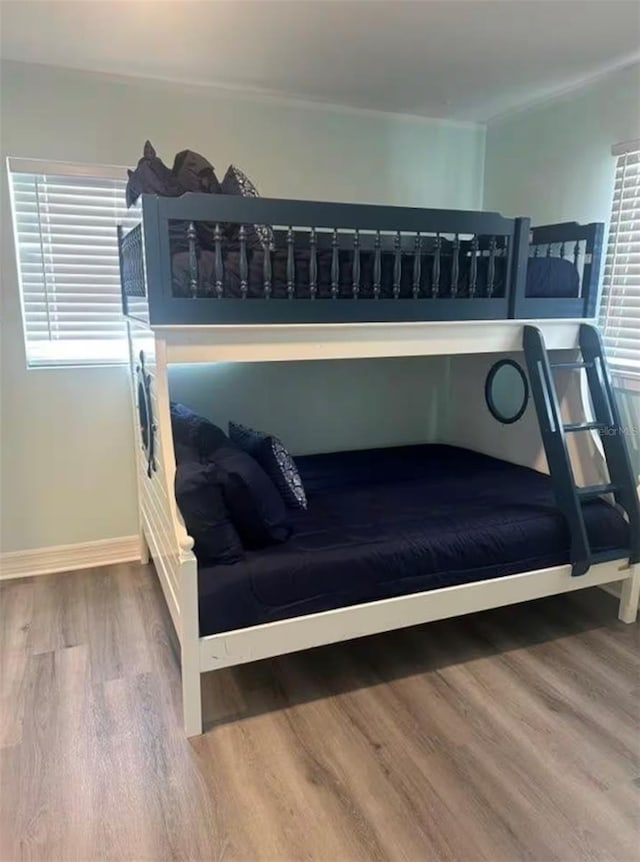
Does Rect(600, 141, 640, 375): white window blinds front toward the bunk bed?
yes

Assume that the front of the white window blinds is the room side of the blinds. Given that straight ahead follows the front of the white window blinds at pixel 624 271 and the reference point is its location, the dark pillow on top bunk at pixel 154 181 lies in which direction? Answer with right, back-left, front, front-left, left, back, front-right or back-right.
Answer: front

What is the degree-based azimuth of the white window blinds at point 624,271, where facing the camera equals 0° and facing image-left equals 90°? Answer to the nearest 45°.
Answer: approximately 45°

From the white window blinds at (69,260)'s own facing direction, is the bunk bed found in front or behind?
in front

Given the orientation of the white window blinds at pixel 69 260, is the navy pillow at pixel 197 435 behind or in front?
in front

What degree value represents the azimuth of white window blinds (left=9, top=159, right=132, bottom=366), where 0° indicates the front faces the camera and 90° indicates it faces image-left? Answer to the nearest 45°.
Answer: approximately 0°

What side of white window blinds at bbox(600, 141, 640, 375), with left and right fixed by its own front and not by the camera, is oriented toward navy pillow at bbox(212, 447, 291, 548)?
front

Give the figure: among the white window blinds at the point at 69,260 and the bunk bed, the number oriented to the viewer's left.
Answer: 0

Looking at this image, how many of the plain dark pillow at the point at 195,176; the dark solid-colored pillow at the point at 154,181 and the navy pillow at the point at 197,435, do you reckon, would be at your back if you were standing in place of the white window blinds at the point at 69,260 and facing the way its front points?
0

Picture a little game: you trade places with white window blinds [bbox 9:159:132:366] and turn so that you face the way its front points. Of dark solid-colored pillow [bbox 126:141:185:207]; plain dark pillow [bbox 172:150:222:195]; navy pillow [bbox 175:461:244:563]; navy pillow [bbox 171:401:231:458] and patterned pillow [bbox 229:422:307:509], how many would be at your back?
0

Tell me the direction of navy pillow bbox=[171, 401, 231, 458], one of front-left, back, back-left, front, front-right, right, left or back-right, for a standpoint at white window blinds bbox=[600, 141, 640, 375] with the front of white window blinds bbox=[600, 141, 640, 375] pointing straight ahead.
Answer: front

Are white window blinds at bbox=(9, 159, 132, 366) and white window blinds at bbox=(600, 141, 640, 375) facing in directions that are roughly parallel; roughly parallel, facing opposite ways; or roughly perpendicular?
roughly perpendicular

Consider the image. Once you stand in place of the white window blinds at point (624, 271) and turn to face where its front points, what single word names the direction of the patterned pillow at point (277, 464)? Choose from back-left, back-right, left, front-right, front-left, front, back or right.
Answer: front
